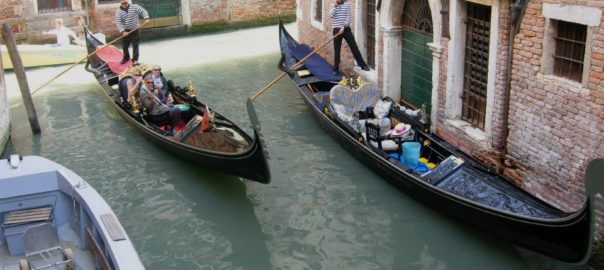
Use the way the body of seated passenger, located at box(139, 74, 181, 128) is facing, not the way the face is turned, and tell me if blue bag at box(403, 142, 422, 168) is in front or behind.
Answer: in front

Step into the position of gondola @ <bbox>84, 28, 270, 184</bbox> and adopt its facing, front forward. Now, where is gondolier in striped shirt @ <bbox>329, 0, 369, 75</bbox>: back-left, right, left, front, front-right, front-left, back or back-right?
left

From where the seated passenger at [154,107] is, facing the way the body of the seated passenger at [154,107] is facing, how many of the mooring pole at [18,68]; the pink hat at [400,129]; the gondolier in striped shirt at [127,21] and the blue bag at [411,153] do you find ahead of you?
2

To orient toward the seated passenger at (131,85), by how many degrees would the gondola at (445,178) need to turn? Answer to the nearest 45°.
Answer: approximately 180°

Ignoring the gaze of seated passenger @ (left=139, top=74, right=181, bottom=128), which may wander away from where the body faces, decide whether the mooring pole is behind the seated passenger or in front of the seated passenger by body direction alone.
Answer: behind

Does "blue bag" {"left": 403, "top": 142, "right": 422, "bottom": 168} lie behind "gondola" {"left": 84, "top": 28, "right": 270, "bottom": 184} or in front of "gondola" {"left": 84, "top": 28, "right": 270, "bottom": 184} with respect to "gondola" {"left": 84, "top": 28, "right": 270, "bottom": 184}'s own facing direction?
in front

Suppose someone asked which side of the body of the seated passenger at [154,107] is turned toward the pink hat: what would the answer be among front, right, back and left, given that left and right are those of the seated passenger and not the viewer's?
front

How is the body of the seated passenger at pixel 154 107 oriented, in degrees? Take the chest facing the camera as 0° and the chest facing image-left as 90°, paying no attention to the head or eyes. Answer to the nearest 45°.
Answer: approximately 315°

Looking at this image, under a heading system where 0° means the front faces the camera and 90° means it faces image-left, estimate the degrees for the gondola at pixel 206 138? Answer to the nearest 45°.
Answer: approximately 315°

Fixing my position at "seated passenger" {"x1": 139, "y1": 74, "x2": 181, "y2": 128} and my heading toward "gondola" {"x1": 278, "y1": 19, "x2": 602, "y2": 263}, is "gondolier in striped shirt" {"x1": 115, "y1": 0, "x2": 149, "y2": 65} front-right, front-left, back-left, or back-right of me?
back-left

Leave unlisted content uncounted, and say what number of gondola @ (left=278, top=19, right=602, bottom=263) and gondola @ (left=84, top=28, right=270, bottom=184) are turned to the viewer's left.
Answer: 0

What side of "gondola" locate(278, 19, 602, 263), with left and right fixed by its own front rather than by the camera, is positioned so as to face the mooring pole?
right

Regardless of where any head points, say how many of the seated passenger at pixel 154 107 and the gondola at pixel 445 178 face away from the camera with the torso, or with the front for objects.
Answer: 0

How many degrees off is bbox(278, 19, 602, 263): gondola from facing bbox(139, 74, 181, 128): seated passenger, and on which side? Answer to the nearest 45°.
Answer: approximately 180°

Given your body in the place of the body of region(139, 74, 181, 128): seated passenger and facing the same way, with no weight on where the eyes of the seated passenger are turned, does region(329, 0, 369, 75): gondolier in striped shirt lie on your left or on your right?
on your left

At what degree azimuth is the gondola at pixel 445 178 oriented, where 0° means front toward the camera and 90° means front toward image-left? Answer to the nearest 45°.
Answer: approximately 315°

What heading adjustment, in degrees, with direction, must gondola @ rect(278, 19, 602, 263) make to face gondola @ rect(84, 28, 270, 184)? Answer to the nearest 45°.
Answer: approximately 135° to its right
